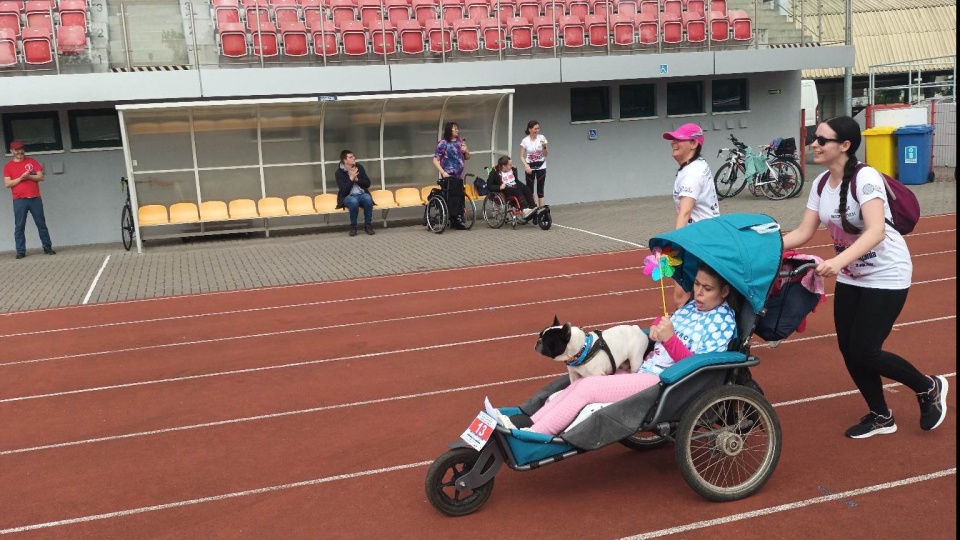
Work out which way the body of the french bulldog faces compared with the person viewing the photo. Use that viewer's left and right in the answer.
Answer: facing to the left of the viewer

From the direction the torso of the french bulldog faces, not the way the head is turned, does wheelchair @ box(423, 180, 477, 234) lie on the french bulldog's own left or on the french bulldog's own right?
on the french bulldog's own right

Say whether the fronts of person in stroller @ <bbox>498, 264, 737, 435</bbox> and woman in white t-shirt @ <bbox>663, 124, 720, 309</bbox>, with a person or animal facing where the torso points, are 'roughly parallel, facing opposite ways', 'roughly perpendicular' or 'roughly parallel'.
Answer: roughly parallel

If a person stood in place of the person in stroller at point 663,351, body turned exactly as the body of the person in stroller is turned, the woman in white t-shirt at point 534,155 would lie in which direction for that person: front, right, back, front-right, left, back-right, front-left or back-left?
right

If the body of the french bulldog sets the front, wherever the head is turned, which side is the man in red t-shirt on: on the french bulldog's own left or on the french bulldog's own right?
on the french bulldog's own right

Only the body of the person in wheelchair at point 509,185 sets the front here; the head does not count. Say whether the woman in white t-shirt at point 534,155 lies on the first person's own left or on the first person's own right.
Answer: on the first person's own left

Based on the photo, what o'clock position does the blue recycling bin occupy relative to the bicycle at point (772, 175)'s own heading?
The blue recycling bin is roughly at 5 o'clock from the bicycle.

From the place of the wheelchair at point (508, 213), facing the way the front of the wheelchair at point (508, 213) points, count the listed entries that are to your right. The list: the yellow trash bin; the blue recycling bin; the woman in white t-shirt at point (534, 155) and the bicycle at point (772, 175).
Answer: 0

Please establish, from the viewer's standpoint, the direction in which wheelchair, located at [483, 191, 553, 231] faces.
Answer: facing the viewer and to the right of the viewer

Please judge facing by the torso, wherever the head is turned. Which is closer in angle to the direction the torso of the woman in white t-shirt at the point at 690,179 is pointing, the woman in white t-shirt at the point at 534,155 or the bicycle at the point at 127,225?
the bicycle

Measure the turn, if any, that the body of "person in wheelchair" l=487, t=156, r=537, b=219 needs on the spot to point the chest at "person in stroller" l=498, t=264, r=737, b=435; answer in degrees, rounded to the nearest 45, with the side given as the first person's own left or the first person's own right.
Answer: approximately 45° to the first person's own right

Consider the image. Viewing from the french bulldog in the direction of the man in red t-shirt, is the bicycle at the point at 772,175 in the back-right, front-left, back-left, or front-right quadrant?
front-right

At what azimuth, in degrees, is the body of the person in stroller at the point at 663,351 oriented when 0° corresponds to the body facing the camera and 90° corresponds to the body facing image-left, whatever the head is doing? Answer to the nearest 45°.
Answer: approximately 90°

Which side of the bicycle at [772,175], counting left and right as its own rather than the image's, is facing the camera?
left

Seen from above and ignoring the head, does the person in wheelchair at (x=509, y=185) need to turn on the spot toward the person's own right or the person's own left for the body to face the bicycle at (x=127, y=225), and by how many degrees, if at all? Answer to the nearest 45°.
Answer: approximately 135° to the person's own right

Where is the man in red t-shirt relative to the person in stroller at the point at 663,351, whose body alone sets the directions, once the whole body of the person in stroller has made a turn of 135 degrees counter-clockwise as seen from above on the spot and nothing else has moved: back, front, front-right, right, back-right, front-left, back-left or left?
back

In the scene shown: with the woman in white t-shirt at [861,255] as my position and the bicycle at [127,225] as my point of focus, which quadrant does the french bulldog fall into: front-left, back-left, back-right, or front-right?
front-left

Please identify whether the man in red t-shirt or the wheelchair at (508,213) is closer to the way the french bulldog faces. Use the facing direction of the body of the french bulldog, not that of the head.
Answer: the man in red t-shirt
